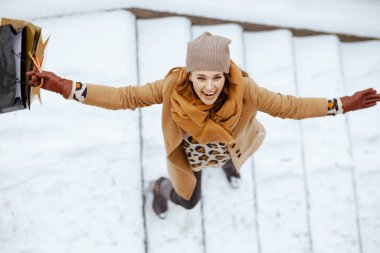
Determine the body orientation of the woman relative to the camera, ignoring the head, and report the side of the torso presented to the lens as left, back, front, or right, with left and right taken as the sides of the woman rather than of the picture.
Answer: front

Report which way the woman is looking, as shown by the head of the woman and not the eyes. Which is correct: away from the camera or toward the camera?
toward the camera
